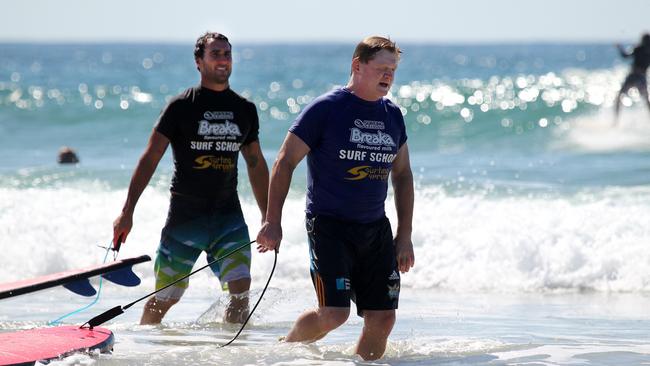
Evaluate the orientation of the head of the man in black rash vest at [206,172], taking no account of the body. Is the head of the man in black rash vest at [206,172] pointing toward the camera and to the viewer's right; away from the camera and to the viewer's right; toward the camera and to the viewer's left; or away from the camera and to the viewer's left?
toward the camera and to the viewer's right

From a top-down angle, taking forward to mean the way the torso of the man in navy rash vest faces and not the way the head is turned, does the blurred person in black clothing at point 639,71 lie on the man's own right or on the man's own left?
on the man's own left

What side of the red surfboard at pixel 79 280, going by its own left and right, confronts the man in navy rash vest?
back

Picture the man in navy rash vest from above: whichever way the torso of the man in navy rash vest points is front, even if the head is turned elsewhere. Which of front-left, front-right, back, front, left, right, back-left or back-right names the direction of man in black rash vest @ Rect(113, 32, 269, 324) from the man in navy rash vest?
back

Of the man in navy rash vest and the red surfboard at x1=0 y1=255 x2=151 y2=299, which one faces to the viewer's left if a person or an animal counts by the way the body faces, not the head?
the red surfboard

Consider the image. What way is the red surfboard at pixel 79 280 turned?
to the viewer's left

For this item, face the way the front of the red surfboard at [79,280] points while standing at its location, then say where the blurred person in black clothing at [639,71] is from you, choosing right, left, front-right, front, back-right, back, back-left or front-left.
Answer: back-right

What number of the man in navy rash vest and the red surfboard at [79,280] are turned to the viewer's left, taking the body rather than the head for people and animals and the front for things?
1

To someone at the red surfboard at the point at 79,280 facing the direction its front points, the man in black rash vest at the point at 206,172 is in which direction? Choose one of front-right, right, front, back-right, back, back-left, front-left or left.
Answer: back-right

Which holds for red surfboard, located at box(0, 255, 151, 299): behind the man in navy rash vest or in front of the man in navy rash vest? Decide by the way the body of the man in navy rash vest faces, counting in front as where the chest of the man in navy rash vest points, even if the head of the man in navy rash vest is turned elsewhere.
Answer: behind
